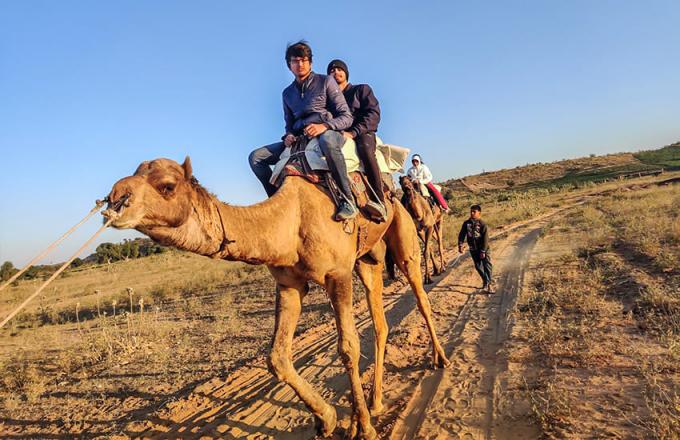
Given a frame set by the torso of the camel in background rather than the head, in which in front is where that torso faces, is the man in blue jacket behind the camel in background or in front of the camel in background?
in front

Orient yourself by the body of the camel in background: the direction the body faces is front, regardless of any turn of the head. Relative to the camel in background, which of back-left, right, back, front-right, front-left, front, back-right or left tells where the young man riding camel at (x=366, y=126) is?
front-left

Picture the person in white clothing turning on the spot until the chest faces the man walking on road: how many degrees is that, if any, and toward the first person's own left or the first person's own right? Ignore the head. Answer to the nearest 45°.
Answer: approximately 45° to the first person's own left

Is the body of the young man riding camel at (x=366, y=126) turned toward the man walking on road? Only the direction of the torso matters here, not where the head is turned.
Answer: no

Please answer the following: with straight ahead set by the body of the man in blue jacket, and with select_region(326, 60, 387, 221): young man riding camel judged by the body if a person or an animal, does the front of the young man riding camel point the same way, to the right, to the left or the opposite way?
the same way

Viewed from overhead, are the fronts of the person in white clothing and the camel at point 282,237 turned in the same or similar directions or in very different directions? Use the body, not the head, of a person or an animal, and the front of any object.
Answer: same or similar directions

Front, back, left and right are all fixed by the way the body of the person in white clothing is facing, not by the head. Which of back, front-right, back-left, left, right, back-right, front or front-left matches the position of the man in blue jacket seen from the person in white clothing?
front-left

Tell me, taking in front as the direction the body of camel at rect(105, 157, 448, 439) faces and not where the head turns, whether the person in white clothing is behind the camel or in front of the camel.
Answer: behind

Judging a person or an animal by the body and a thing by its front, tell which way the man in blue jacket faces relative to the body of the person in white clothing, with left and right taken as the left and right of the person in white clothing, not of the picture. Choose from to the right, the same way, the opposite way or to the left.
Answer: the same way

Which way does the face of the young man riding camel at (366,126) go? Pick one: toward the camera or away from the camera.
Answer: toward the camera

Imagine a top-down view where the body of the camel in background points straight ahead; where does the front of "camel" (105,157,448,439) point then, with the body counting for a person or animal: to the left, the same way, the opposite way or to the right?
the same way

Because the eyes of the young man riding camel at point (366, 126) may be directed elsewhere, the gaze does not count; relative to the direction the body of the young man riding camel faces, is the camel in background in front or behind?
behind

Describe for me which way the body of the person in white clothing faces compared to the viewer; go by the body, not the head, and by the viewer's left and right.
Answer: facing the viewer and to the left of the viewer

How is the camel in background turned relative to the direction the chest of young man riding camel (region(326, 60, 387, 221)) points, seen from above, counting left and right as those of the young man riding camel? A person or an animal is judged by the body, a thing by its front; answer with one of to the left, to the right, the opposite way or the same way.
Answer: the same way

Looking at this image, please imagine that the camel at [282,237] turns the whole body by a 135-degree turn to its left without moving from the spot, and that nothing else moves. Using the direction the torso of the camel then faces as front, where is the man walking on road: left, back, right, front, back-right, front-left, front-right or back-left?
front-left

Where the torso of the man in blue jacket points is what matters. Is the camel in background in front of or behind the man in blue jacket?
behind

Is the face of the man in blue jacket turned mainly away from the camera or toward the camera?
toward the camera
